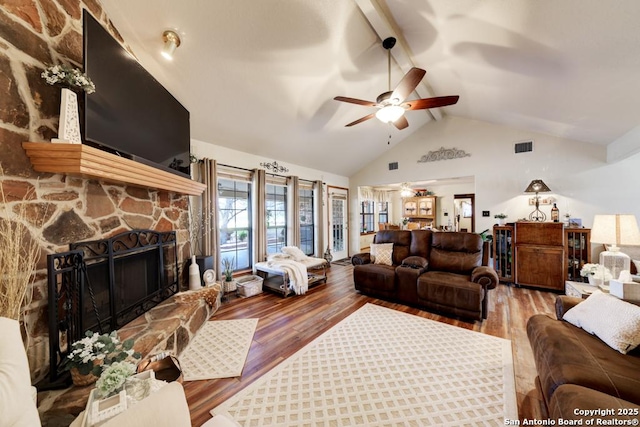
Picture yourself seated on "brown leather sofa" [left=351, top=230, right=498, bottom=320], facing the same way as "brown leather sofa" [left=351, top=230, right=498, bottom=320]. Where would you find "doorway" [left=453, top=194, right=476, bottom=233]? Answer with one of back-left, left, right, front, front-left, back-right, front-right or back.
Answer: back-right

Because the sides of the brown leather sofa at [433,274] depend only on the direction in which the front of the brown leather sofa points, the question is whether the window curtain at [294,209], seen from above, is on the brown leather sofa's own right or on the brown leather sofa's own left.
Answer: on the brown leather sofa's own right

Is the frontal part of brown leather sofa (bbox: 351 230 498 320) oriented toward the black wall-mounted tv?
yes

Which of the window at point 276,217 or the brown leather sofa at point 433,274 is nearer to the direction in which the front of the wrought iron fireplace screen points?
the brown leather sofa

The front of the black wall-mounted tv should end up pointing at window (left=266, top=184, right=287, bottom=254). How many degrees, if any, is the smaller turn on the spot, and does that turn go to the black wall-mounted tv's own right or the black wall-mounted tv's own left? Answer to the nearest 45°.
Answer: approximately 90° to the black wall-mounted tv's own left

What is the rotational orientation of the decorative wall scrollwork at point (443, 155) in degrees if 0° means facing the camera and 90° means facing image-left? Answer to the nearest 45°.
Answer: approximately 0°

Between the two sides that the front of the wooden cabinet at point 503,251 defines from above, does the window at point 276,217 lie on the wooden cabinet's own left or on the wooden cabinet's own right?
on the wooden cabinet's own right

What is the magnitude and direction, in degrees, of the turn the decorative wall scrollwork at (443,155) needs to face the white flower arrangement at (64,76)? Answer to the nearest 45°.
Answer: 0° — it already faces it

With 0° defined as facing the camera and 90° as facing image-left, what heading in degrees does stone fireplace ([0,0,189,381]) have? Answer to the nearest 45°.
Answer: approximately 315°
